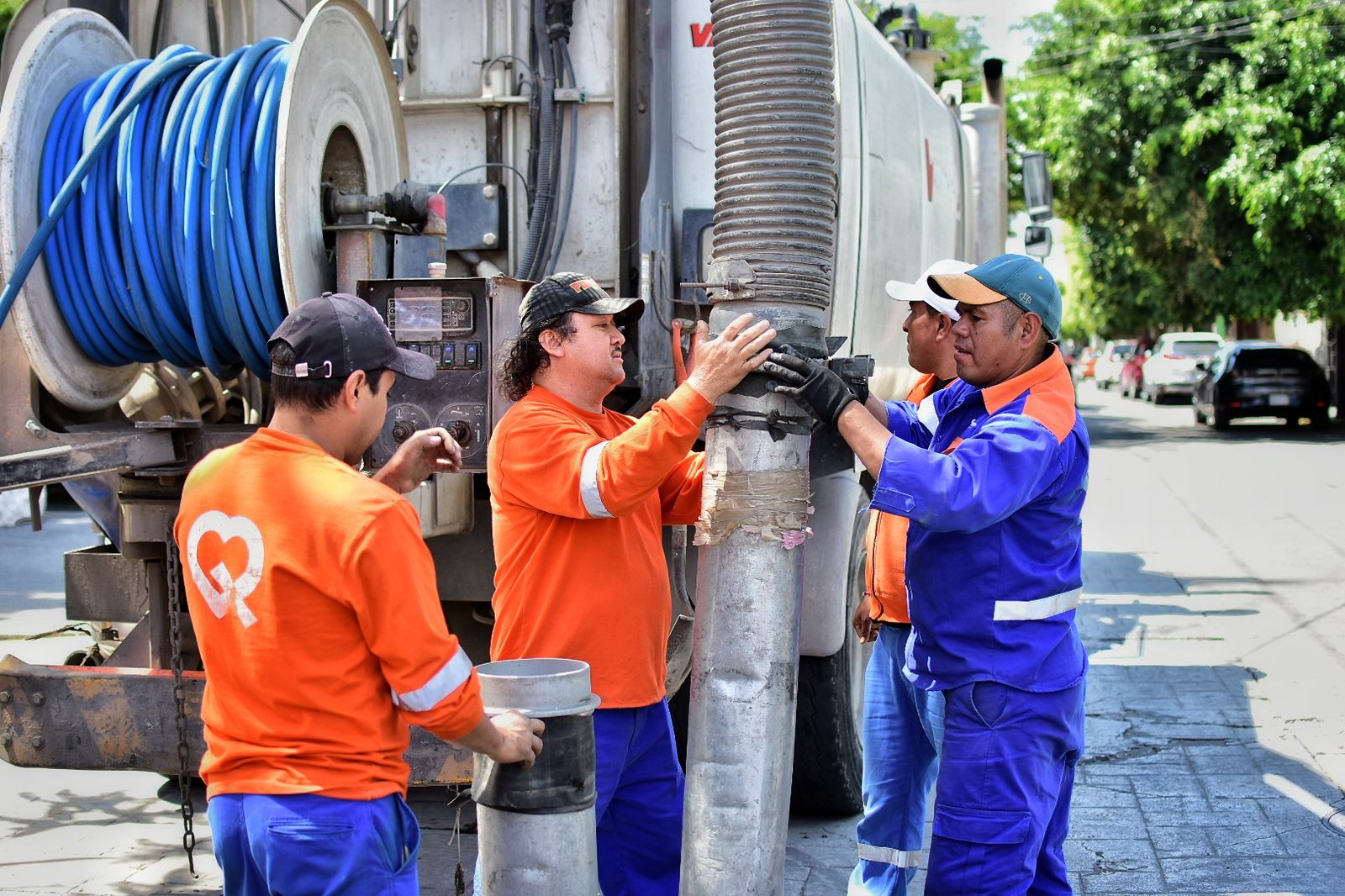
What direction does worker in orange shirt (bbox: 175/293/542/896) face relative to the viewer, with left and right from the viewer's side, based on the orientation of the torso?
facing away from the viewer and to the right of the viewer

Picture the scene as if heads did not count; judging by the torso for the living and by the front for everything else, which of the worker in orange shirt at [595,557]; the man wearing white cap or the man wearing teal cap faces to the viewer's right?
the worker in orange shirt

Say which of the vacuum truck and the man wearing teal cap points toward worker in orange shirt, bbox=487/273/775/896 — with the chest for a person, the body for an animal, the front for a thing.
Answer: the man wearing teal cap

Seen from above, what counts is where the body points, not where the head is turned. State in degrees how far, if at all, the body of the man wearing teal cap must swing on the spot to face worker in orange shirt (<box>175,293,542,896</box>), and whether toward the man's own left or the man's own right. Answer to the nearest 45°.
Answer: approximately 45° to the man's own left

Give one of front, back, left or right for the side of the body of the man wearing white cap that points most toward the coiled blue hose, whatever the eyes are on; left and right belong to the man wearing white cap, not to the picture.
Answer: front

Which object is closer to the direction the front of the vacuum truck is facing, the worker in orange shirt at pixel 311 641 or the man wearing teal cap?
the man wearing teal cap

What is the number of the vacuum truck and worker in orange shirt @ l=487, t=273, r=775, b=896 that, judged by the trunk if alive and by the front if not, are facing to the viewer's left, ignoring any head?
0

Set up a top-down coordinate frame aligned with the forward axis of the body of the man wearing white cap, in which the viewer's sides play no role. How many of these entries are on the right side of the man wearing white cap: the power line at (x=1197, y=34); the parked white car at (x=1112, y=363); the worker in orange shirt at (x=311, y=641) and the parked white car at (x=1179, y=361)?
3

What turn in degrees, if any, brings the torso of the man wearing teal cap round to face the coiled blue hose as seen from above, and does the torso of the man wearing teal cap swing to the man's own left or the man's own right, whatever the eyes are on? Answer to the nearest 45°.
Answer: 0° — they already face it

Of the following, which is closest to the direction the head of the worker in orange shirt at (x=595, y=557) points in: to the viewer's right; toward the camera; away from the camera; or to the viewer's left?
to the viewer's right

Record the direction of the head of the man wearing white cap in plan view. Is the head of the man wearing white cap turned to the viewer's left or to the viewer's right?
to the viewer's left

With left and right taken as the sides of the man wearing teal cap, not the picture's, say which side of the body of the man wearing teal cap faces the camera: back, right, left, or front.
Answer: left

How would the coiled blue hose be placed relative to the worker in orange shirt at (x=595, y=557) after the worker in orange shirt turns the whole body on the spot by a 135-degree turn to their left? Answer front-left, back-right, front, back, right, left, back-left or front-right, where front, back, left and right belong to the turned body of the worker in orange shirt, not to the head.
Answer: front

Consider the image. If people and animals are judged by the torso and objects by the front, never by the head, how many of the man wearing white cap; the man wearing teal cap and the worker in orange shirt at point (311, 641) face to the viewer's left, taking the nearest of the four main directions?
2

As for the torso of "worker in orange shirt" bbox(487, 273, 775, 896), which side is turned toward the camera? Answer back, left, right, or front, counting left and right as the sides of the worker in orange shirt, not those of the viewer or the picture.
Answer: right

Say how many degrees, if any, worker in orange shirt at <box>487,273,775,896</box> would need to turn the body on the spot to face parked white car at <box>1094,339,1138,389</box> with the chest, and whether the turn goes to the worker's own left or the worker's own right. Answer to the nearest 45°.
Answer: approximately 90° to the worker's own left

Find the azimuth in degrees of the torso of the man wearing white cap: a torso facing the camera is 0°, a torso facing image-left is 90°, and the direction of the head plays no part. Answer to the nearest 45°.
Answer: approximately 90°
